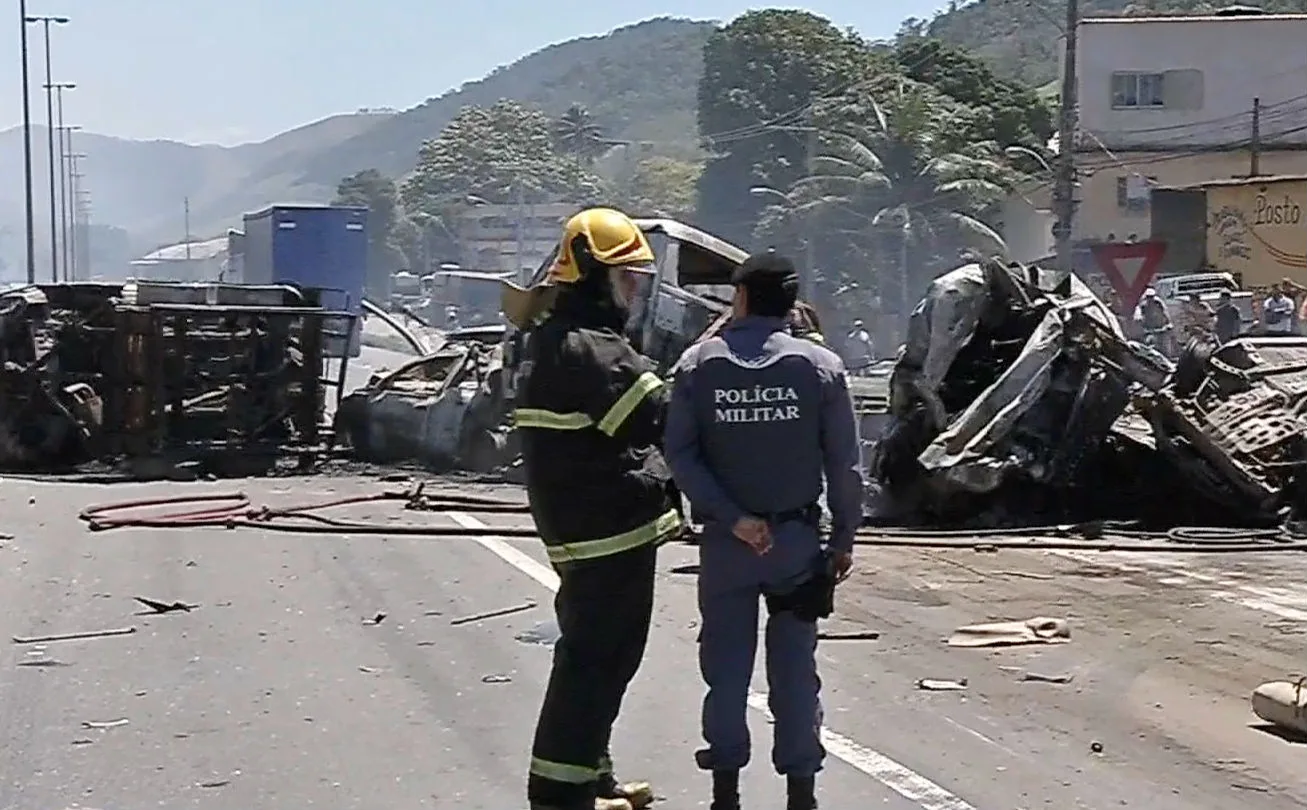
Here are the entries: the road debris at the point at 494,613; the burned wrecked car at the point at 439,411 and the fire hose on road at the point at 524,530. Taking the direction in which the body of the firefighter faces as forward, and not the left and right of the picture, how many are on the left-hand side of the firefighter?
3

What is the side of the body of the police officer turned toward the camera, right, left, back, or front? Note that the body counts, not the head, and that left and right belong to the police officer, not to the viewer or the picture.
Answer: back

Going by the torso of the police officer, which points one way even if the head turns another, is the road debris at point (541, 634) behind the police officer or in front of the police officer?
in front

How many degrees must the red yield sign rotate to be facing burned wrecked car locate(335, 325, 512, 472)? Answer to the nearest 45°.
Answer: approximately 90° to its right

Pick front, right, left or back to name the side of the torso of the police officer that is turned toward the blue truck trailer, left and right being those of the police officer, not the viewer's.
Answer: front

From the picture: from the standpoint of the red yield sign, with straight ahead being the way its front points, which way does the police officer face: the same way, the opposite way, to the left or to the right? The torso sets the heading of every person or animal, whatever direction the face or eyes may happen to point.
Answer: the opposite way

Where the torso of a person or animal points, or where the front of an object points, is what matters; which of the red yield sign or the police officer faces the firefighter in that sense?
the red yield sign

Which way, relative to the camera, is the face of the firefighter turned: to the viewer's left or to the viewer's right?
to the viewer's right
